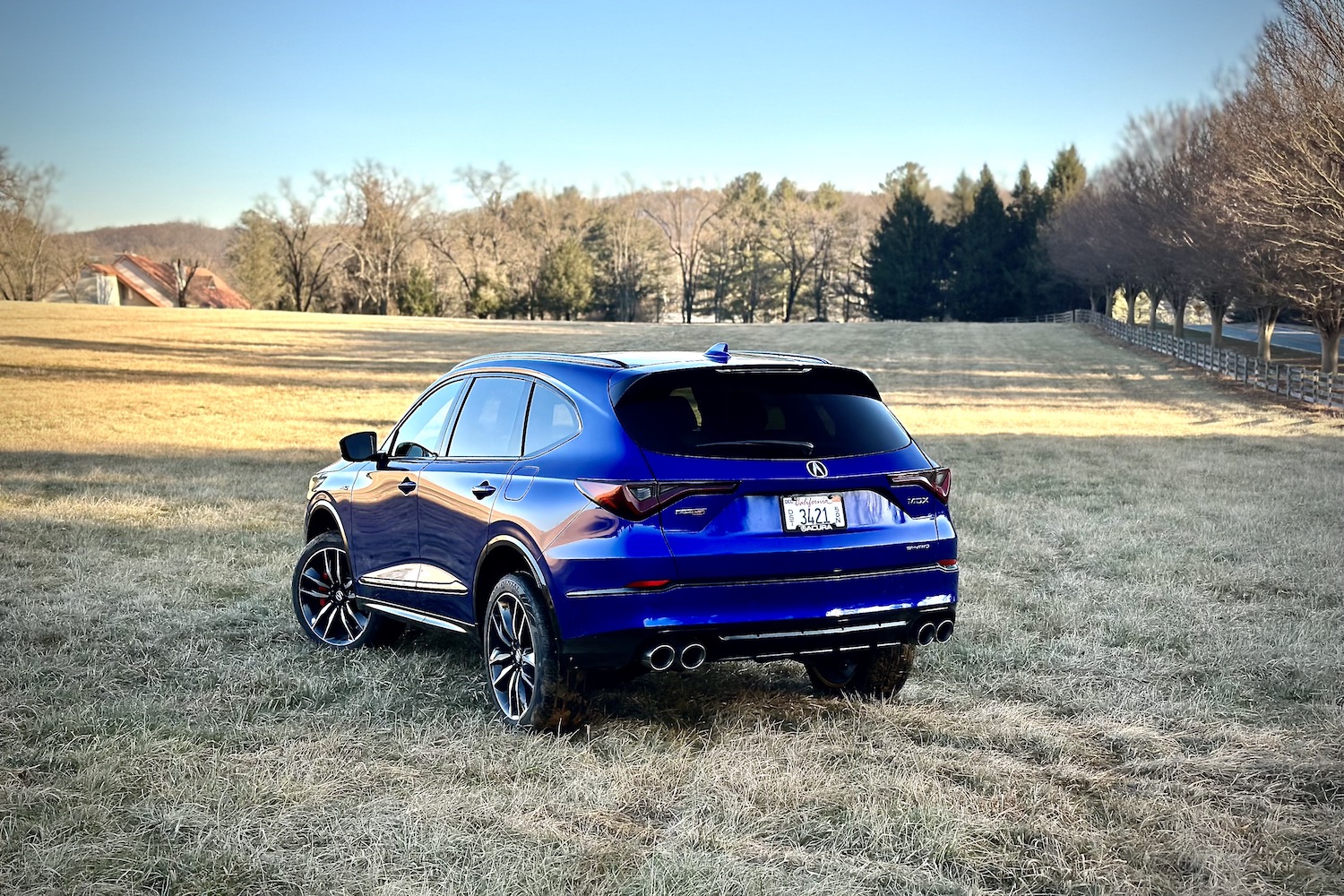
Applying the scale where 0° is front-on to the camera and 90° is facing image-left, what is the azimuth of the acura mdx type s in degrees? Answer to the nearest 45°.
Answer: approximately 135°

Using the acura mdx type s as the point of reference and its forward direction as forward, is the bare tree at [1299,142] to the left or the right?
on its right
